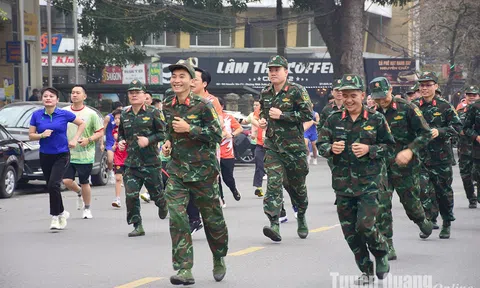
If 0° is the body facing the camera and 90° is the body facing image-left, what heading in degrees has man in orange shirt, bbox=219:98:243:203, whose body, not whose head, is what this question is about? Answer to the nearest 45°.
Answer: approximately 0°

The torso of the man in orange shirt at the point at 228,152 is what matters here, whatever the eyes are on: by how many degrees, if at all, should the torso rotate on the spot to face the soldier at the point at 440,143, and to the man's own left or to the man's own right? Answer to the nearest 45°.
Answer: approximately 45° to the man's own left

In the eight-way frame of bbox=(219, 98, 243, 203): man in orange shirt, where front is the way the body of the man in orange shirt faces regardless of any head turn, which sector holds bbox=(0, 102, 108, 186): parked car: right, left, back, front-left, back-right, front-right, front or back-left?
back-right

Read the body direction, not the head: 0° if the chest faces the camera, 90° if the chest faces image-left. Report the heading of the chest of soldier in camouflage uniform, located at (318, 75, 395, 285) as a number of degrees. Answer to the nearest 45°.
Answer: approximately 0°

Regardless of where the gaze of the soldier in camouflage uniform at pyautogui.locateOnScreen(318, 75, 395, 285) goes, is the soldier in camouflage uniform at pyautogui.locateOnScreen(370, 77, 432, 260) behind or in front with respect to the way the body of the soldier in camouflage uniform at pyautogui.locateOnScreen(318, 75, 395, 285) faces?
behind

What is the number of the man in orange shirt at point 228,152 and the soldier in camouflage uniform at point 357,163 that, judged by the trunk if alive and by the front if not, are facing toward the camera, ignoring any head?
2
